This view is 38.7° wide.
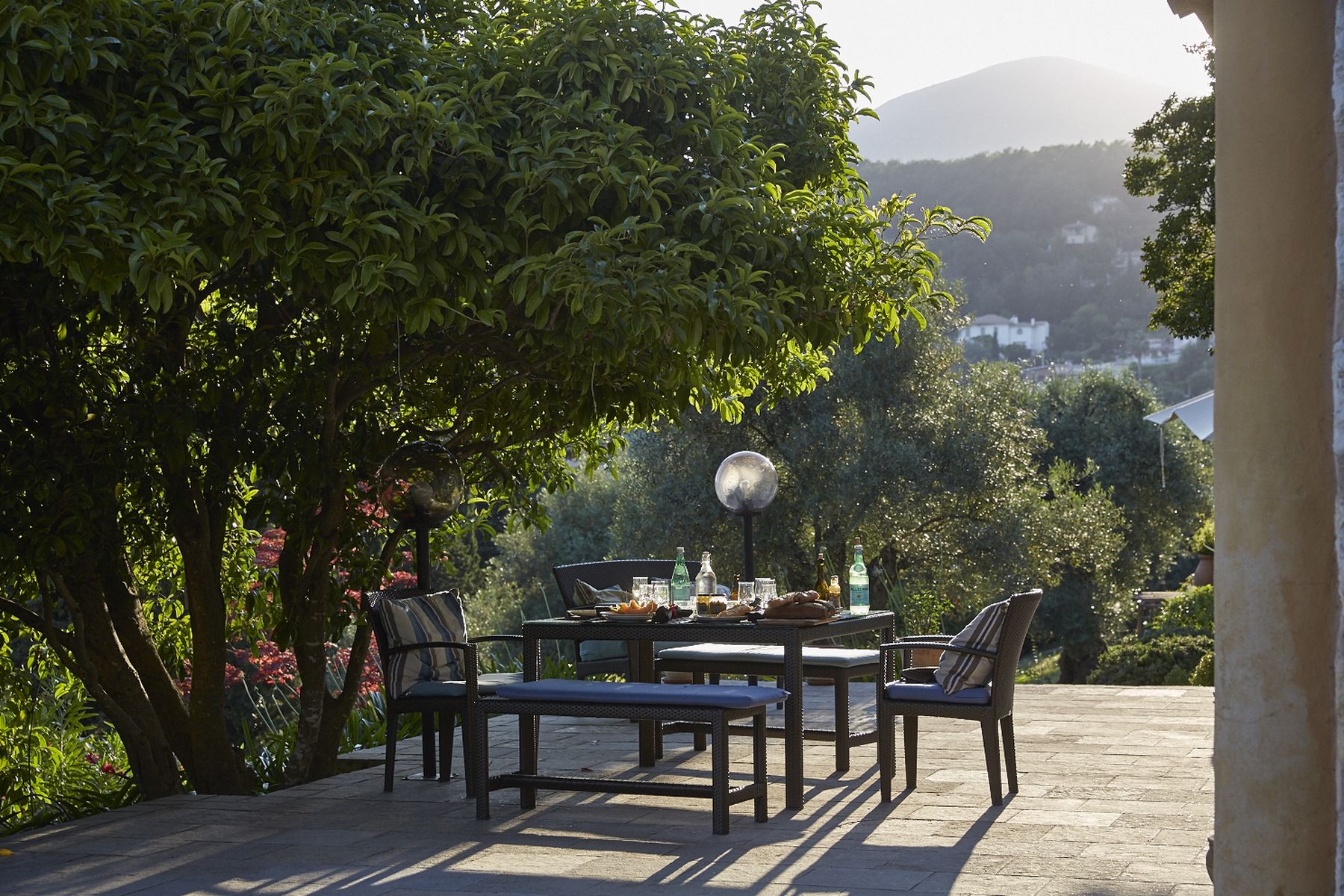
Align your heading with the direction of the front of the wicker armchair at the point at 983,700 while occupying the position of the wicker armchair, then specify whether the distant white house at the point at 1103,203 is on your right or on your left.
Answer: on your right

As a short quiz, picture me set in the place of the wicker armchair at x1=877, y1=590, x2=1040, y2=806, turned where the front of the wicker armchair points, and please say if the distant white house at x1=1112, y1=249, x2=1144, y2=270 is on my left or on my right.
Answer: on my right

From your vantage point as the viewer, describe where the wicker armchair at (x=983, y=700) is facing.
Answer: facing to the left of the viewer

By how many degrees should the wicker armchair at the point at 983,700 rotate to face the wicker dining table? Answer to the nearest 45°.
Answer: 0° — it already faces it

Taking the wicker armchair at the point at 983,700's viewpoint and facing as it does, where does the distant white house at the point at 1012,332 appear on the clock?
The distant white house is roughly at 3 o'clock from the wicker armchair.

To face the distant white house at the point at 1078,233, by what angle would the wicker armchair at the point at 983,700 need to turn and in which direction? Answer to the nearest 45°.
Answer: approximately 90° to its right

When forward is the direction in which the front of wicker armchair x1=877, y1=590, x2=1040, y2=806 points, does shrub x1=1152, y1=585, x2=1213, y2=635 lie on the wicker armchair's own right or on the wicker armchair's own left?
on the wicker armchair's own right

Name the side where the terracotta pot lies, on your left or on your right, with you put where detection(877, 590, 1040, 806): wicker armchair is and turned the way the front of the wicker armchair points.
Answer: on your right
